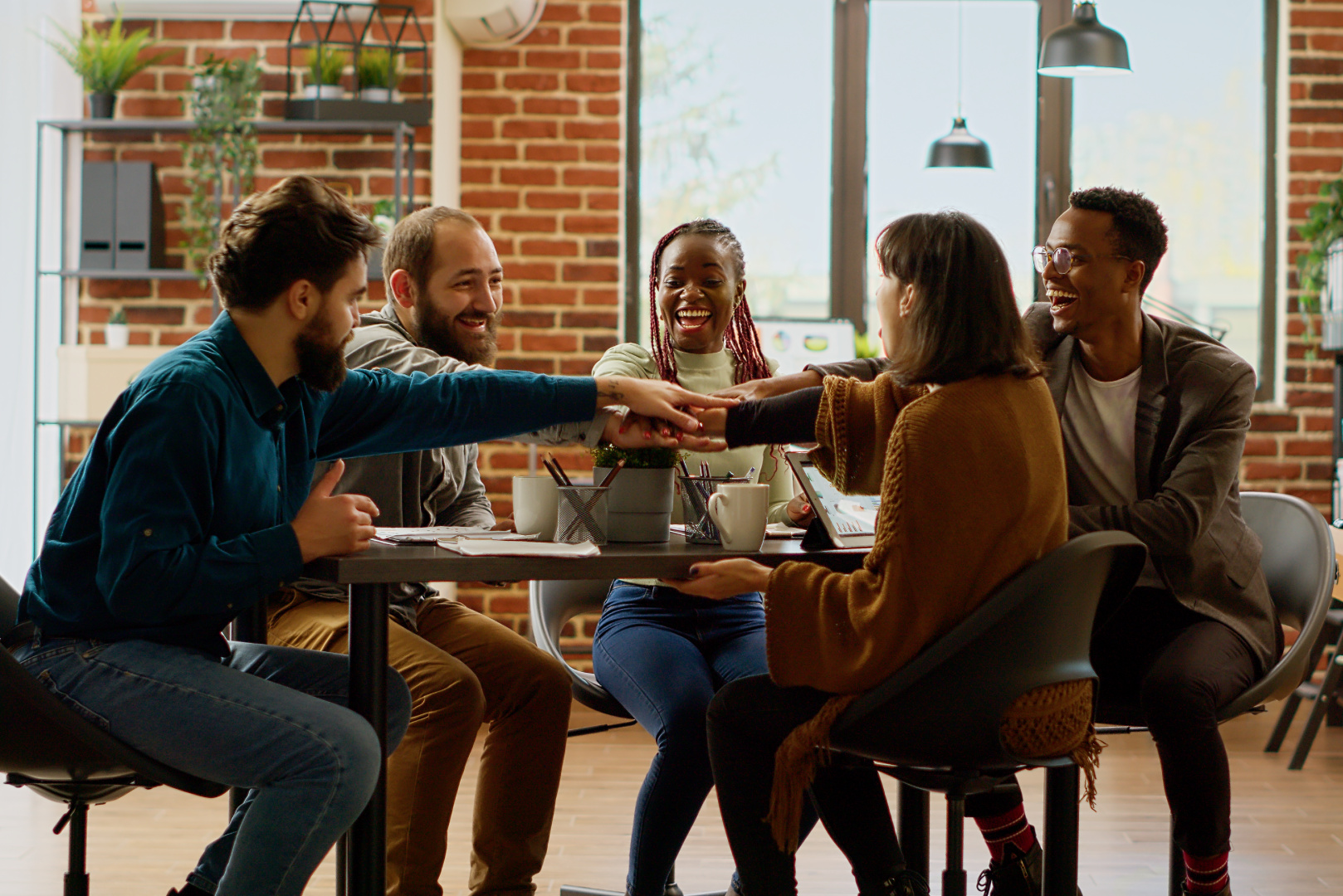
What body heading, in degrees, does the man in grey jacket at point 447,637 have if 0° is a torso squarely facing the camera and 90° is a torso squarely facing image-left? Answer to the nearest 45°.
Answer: approximately 315°

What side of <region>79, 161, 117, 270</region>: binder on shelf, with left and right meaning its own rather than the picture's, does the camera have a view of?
front

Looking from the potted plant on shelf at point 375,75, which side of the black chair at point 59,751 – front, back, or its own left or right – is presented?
left

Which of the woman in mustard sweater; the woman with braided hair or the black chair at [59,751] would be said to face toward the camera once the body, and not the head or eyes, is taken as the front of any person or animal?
the woman with braided hair

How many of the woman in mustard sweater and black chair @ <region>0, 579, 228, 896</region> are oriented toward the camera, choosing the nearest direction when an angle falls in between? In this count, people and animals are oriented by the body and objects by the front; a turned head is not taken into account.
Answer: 0

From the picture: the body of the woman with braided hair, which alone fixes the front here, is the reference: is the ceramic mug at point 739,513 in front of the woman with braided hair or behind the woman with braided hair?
in front

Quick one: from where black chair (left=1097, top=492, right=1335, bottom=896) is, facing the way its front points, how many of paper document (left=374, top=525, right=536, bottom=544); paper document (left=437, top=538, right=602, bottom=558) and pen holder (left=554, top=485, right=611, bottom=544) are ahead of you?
3

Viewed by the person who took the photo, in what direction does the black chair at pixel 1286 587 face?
facing the viewer and to the left of the viewer

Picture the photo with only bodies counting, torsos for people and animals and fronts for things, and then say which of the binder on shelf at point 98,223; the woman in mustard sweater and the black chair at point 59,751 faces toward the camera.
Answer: the binder on shelf

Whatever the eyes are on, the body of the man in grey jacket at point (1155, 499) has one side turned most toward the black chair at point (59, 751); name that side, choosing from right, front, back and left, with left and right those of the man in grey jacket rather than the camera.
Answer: front

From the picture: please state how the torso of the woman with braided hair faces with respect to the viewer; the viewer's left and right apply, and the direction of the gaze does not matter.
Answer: facing the viewer

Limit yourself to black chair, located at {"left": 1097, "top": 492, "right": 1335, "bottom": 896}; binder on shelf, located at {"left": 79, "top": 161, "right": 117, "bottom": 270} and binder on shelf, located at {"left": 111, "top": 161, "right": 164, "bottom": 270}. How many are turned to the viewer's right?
0

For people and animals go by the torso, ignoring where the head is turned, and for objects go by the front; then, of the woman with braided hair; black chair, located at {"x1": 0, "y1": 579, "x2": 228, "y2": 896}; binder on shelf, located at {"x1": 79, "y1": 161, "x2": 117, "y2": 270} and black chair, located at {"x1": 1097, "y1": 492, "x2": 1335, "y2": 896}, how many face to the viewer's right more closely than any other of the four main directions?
1

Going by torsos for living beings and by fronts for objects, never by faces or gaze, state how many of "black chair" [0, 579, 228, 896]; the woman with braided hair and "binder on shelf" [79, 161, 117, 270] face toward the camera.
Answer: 2

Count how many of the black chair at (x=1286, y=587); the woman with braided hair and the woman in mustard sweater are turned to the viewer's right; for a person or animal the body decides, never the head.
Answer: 0

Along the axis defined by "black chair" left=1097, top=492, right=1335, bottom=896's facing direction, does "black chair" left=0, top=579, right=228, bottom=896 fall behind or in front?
in front
